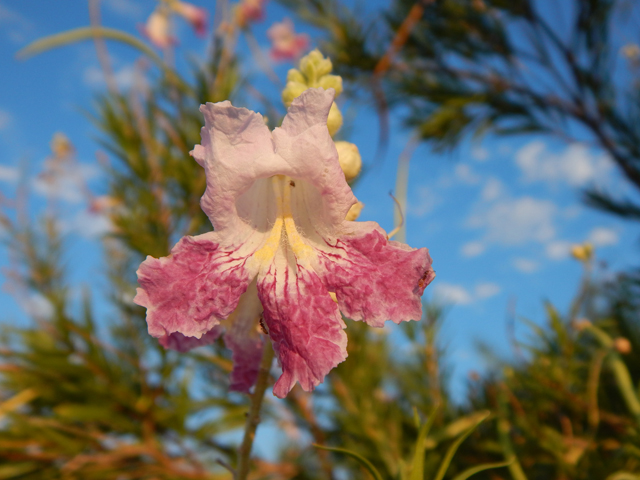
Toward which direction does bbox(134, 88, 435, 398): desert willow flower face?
toward the camera
